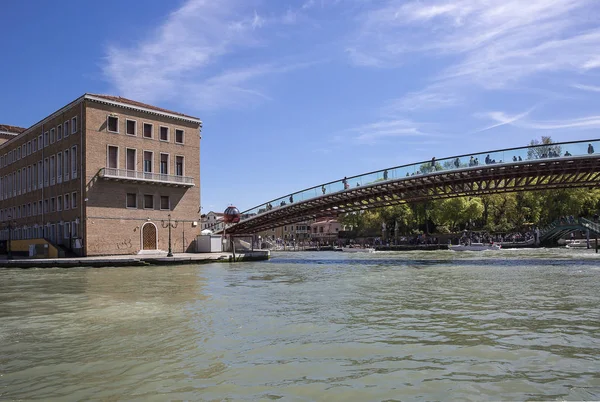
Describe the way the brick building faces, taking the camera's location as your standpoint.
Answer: facing the viewer and to the right of the viewer
